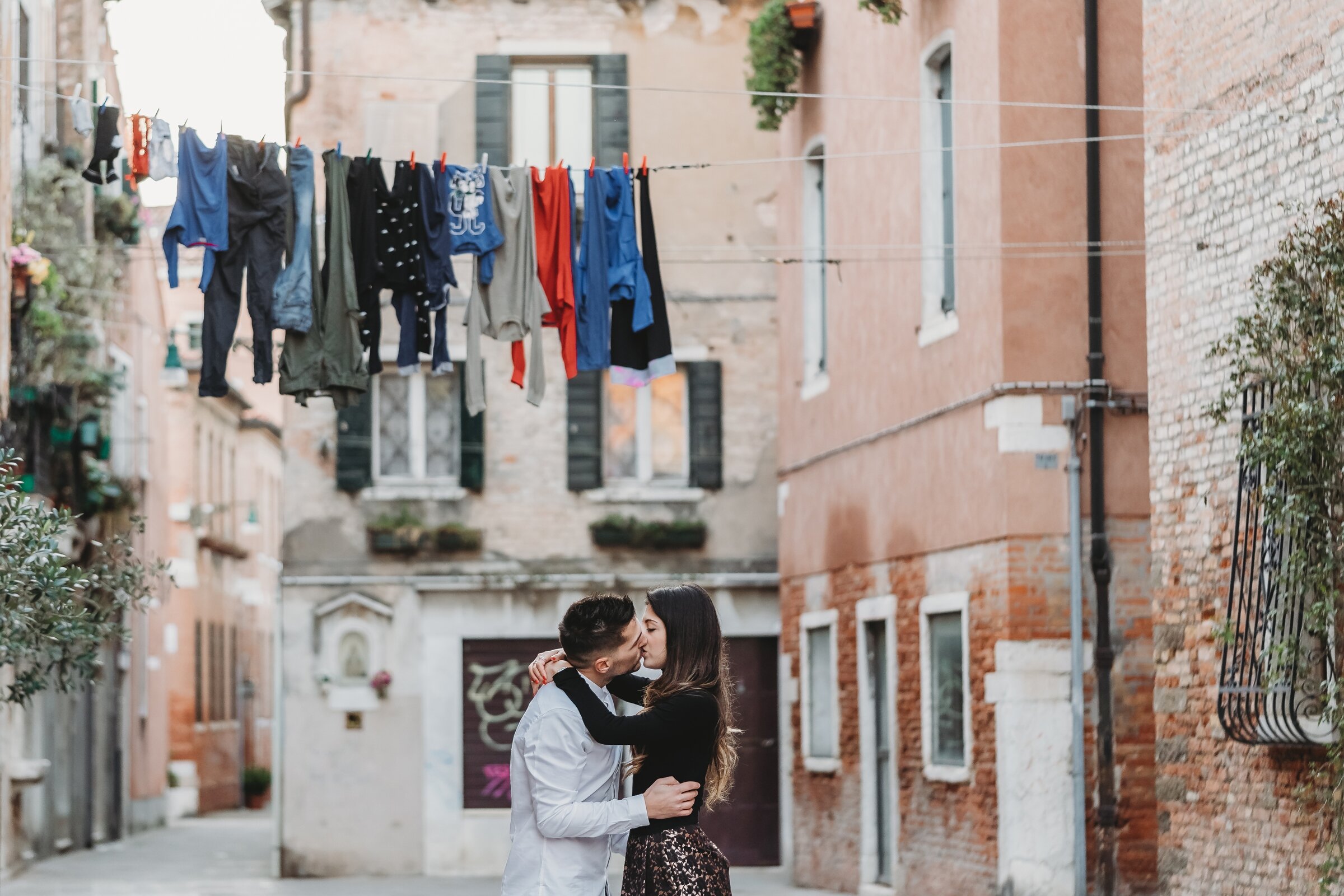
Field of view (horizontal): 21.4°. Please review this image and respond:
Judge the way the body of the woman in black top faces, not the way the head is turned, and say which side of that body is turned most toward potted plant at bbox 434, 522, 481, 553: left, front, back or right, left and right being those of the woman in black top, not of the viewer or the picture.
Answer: right

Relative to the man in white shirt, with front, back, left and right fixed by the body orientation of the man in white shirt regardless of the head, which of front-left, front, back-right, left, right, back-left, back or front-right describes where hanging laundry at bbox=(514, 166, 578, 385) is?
left

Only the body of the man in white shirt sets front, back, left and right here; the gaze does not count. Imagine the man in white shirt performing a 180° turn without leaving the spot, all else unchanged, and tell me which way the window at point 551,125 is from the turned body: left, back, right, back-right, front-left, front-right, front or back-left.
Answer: right

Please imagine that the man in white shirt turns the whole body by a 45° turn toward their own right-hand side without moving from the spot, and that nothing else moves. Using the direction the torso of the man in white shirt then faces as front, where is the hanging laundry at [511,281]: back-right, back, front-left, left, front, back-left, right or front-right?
back-left

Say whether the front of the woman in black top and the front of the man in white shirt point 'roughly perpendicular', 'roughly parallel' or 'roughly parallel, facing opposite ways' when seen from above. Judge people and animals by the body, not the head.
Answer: roughly parallel, facing opposite ways

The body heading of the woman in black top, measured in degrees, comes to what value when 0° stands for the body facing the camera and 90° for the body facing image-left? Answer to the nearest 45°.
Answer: approximately 90°

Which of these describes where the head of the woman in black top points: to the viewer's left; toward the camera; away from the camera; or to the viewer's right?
to the viewer's left

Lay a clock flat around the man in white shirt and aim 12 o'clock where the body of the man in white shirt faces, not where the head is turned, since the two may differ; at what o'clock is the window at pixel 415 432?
The window is roughly at 9 o'clock from the man in white shirt.

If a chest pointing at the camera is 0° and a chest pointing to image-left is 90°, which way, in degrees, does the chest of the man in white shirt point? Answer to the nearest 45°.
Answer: approximately 270°

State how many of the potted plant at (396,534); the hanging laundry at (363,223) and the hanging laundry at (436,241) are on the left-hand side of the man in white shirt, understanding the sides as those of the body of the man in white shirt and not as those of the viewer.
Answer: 3
